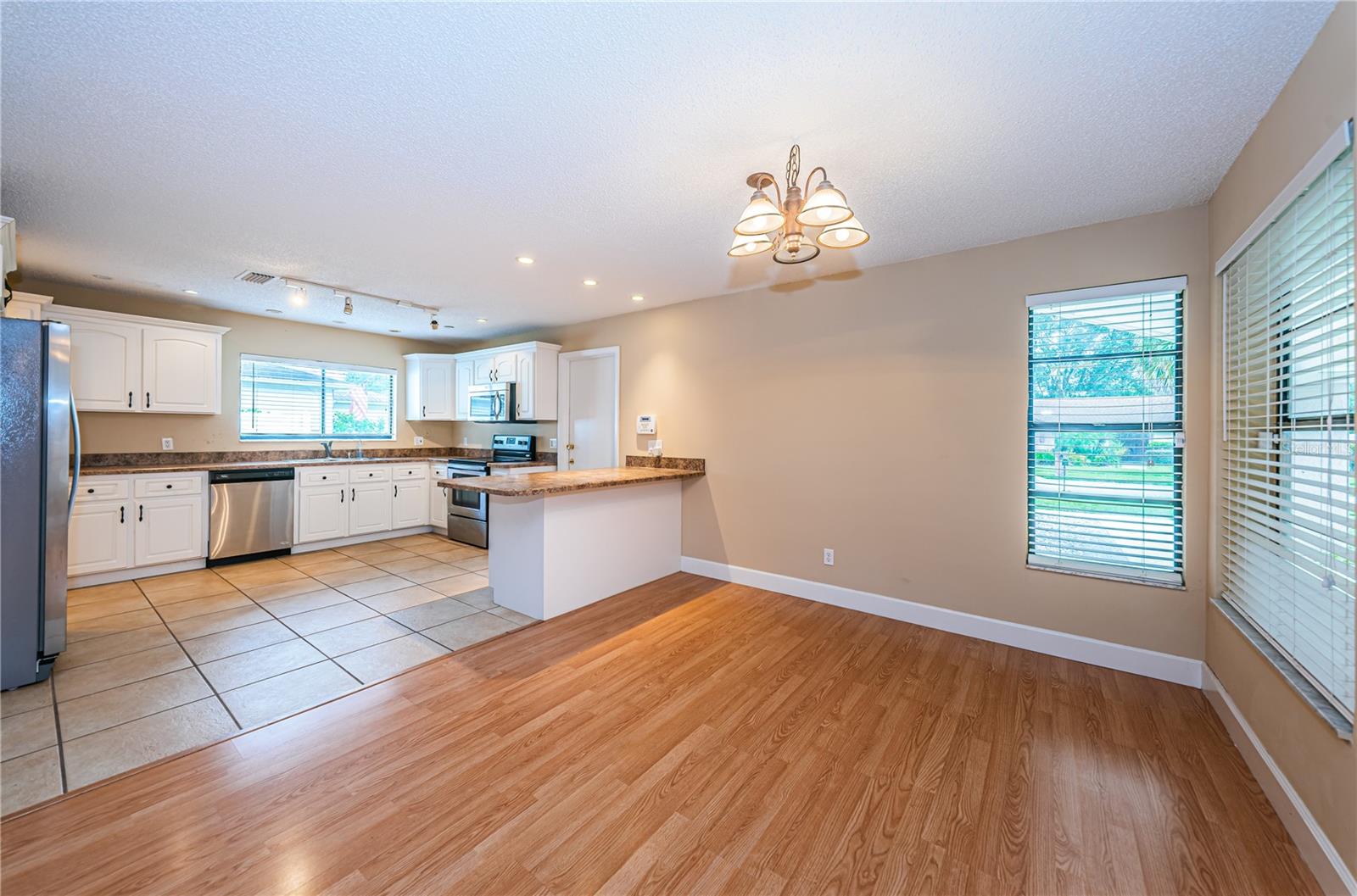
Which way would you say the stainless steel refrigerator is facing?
to the viewer's right

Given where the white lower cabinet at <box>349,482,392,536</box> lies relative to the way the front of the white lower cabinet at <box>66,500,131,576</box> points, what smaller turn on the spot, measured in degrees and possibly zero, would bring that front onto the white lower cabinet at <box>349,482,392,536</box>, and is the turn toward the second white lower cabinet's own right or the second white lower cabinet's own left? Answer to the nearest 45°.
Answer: approximately 90° to the second white lower cabinet's own left

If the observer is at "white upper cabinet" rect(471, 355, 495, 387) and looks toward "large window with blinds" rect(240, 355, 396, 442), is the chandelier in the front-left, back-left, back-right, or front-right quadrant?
back-left

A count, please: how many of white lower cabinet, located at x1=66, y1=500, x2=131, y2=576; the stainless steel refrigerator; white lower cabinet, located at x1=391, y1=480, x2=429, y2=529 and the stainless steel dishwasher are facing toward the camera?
3

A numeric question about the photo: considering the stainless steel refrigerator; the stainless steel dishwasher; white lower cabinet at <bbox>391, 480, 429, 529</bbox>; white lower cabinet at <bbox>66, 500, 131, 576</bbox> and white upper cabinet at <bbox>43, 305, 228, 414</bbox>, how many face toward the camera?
4

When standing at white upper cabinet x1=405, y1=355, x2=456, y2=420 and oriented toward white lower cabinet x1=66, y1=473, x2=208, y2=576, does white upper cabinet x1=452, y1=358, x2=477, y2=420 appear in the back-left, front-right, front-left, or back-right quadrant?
back-left

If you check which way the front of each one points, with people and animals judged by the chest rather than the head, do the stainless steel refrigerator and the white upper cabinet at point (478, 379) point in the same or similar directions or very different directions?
very different directions

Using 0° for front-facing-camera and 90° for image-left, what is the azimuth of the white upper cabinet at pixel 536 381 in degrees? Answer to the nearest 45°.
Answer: approximately 45°

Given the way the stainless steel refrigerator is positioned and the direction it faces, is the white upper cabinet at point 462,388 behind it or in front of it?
in front

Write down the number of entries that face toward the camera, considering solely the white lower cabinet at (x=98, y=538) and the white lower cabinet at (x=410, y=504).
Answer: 2
